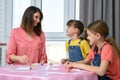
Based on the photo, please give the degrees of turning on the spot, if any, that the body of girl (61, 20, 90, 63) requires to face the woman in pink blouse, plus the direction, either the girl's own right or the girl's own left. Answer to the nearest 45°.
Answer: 0° — they already face them

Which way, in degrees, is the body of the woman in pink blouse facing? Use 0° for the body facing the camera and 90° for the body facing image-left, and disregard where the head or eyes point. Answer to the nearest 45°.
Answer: approximately 315°

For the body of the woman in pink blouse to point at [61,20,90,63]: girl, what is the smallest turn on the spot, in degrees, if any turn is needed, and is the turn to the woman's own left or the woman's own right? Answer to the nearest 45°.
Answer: approximately 45° to the woman's own left

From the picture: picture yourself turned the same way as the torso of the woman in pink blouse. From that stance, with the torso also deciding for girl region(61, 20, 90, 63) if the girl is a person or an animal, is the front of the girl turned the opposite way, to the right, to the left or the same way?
to the right
